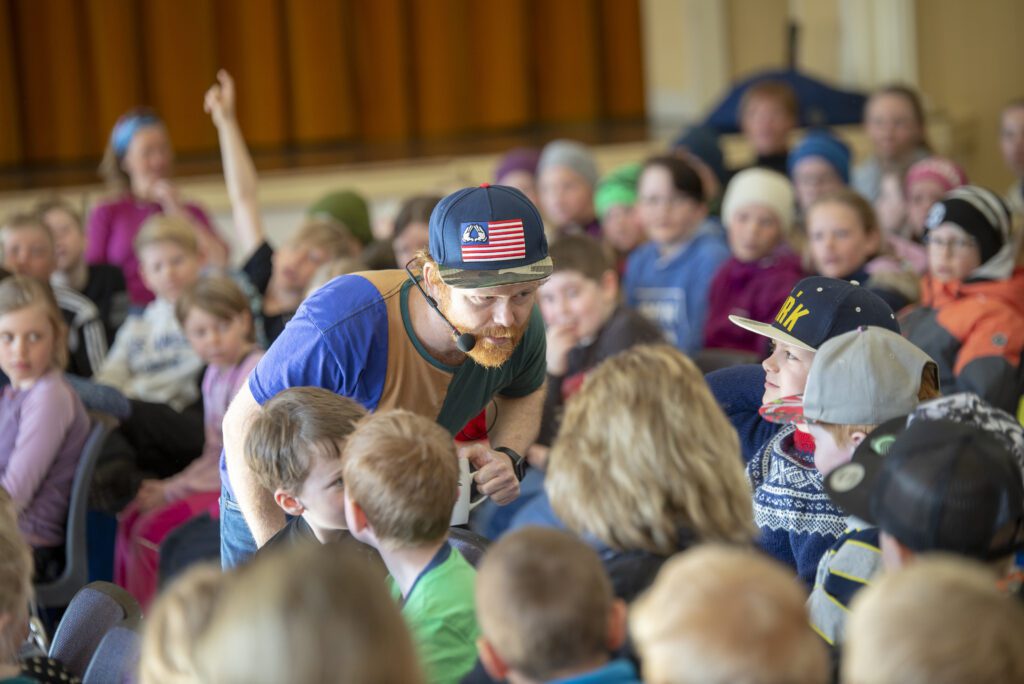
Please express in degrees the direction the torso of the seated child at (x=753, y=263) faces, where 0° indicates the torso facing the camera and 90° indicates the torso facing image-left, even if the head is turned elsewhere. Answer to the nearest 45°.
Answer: approximately 0°

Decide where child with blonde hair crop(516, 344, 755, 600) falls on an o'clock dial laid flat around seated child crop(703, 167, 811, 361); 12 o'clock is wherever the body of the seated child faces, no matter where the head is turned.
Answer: The child with blonde hair is roughly at 12 o'clock from the seated child.

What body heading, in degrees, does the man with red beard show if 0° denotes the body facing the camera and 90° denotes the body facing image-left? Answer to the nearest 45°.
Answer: approximately 315°

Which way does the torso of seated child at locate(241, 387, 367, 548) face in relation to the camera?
to the viewer's right

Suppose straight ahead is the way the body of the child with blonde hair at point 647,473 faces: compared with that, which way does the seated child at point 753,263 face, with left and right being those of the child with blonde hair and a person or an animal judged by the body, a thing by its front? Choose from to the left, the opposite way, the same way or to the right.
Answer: the opposite way

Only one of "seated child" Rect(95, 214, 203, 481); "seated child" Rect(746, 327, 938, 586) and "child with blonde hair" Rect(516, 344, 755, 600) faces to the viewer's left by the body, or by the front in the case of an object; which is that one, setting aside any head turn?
"seated child" Rect(746, 327, 938, 586)

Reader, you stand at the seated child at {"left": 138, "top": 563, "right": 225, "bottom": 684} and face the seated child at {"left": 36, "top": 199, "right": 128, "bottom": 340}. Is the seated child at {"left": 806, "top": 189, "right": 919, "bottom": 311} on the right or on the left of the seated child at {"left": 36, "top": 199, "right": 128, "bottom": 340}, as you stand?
right

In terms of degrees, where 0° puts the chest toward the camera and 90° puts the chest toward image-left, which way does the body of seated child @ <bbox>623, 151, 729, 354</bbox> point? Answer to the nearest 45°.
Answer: approximately 45°

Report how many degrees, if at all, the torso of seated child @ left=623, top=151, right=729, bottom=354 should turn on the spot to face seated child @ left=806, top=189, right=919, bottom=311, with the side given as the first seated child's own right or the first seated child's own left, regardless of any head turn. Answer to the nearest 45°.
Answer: approximately 90° to the first seated child's own left

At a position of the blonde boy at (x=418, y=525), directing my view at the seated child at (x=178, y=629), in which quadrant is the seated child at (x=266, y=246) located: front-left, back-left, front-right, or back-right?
back-right

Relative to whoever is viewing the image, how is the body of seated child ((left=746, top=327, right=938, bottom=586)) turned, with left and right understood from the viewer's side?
facing to the left of the viewer

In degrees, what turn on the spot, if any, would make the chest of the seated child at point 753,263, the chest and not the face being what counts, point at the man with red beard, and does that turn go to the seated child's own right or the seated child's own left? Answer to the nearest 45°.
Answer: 0° — they already face them

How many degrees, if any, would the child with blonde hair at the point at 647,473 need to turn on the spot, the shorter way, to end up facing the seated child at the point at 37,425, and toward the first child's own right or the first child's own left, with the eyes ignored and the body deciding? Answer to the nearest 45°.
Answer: approximately 45° to the first child's own left

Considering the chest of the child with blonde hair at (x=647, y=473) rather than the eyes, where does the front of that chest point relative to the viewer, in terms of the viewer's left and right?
facing away from the viewer
